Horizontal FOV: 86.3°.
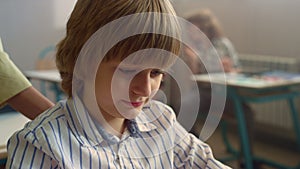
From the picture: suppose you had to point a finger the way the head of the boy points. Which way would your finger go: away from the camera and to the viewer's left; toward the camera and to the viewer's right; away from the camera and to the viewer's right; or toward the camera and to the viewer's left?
toward the camera and to the viewer's right

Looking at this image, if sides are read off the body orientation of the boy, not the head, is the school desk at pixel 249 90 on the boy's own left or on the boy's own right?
on the boy's own left

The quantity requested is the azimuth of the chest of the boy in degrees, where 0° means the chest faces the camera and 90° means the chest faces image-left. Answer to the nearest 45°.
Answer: approximately 315°
